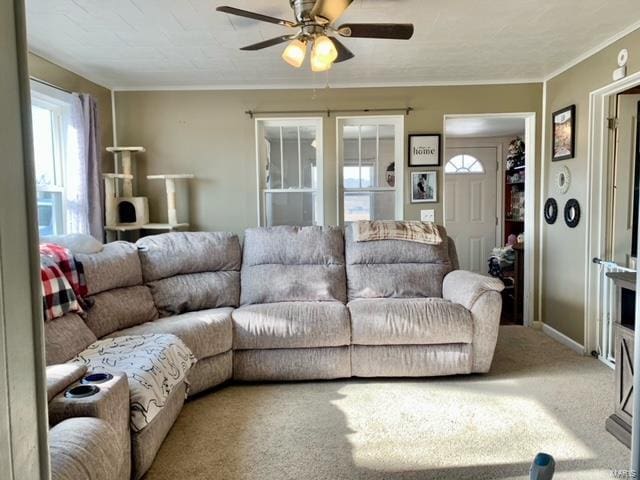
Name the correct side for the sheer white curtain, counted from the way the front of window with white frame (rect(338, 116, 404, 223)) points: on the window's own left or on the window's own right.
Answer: on the window's own right

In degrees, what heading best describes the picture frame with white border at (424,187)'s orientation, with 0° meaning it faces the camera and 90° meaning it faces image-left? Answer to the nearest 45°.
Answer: approximately 0°

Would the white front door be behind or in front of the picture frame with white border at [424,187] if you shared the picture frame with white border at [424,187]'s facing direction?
behind

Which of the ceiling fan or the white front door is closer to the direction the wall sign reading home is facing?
the ceiling fan

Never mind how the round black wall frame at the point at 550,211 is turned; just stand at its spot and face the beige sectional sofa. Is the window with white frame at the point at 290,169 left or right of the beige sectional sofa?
right

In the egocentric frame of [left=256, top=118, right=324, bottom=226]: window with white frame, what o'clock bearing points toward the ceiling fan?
The ceiling fan is roughly at 12 o'clock from the window with white frame.
